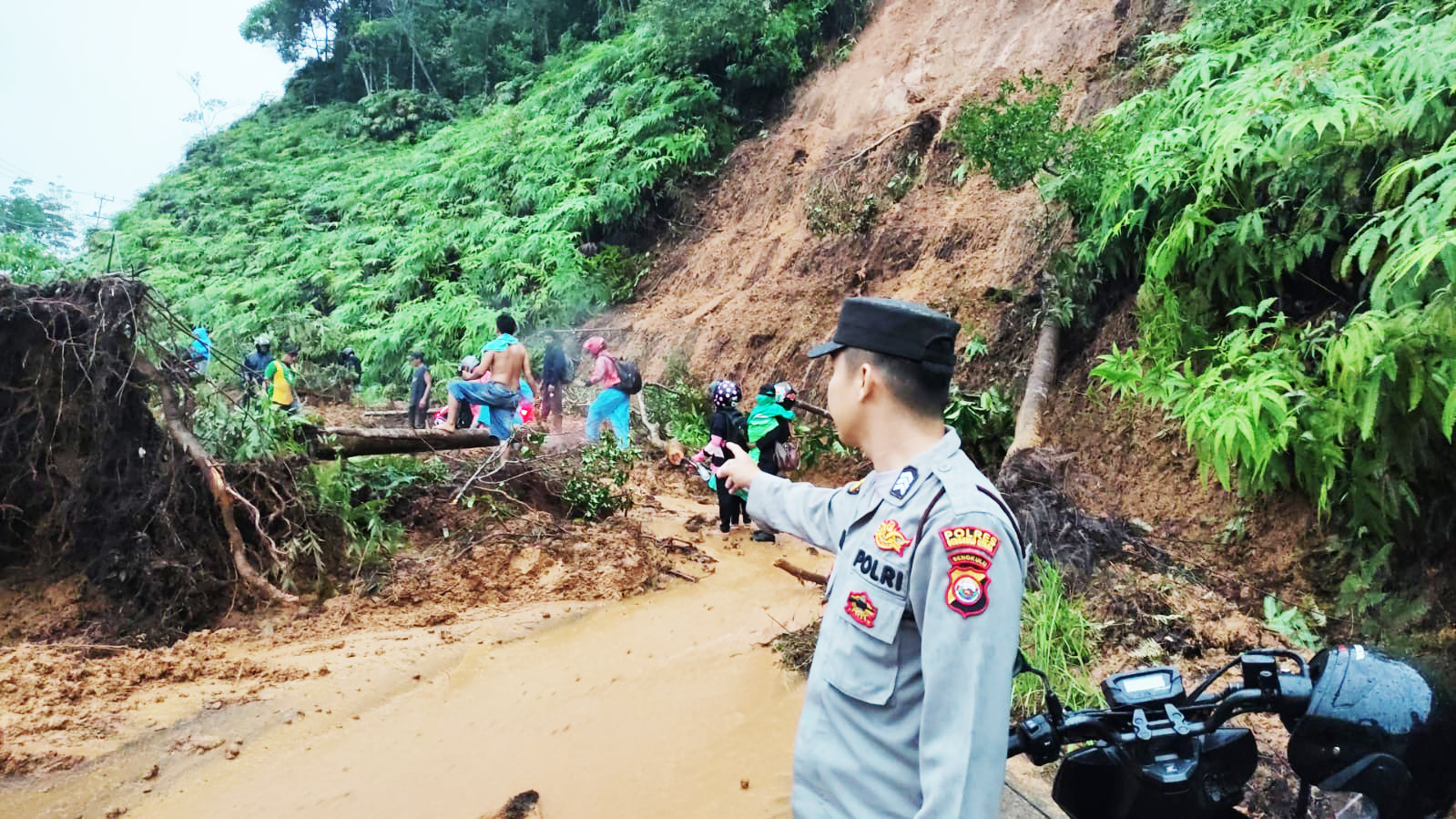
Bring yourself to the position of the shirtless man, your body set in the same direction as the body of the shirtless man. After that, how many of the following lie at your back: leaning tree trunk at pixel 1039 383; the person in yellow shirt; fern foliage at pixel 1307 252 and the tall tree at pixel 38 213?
2

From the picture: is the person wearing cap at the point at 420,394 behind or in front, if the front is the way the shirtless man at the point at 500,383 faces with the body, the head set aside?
in front

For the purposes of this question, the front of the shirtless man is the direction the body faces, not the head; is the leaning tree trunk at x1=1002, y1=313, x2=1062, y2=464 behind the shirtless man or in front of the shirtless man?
behind
